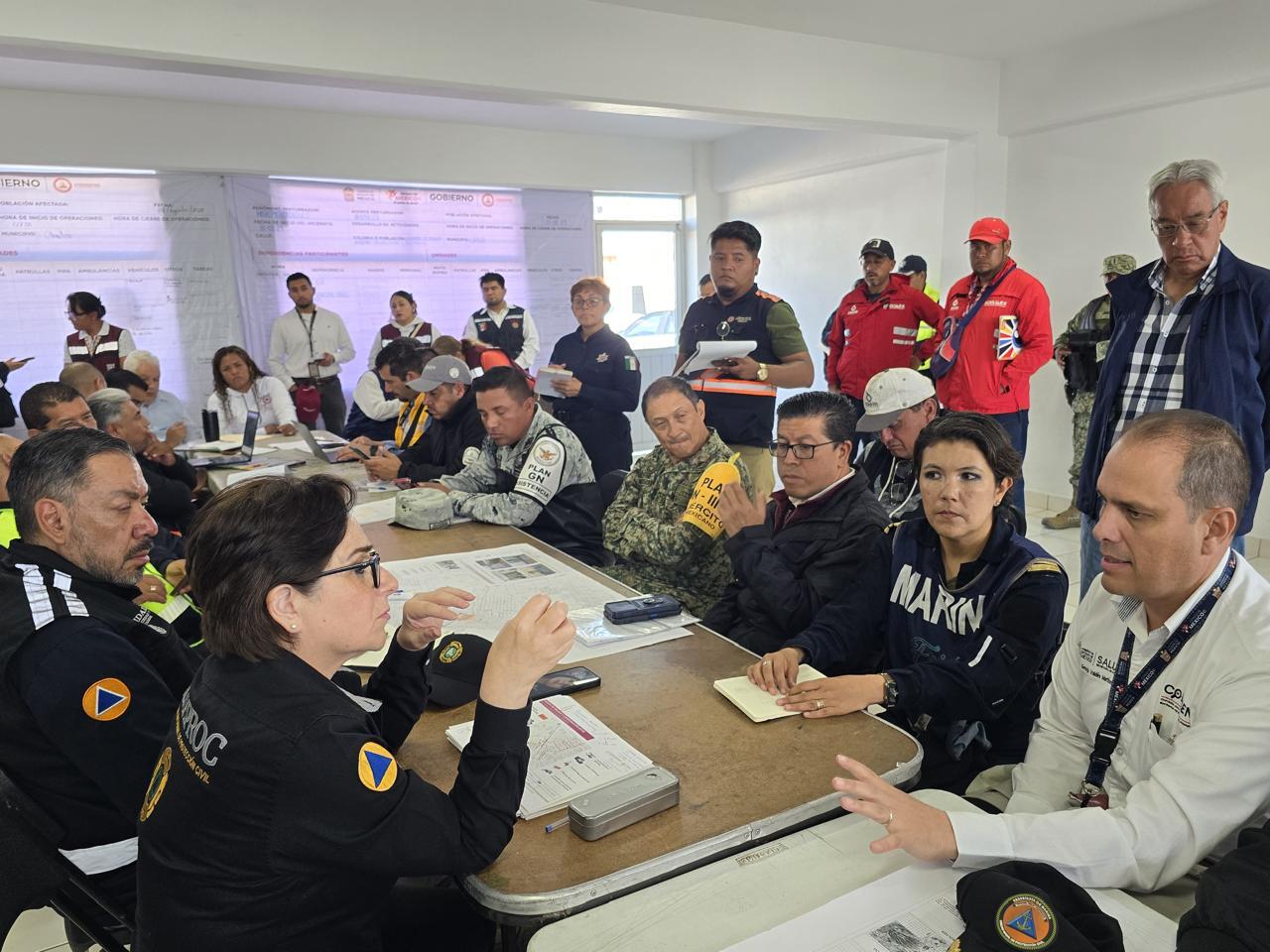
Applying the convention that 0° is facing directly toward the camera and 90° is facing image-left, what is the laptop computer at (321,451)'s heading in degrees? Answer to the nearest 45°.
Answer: approximately 270°

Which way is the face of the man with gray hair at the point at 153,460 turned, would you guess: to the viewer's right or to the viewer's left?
to the viewer's right

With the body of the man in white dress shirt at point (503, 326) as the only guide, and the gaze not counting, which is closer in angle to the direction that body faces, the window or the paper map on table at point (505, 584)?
the paper map on table

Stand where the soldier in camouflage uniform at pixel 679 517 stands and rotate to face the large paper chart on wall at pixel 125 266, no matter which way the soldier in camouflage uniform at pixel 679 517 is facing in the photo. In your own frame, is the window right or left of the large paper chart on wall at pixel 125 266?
right

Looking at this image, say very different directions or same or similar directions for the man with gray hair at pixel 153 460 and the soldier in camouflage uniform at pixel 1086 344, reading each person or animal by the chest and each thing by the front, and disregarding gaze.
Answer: very different directions

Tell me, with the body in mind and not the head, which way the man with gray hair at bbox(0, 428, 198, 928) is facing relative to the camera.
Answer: to the viewer's right

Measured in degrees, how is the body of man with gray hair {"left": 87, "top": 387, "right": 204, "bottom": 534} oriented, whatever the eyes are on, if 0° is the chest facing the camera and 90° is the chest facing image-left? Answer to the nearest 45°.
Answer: approximately 270°

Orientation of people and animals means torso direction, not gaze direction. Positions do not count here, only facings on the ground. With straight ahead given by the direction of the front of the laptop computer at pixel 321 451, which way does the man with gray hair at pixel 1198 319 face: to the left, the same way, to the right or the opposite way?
the opposite way

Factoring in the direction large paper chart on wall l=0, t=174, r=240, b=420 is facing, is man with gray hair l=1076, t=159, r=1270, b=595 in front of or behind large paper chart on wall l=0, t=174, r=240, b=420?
in front

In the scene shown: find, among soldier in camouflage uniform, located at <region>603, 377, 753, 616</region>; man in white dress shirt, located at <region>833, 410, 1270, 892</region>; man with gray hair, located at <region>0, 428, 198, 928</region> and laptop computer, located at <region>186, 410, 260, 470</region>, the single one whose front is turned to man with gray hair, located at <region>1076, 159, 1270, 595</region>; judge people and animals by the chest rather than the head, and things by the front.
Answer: man with gray hair, located at <region>0, 428, 198, 928</region>

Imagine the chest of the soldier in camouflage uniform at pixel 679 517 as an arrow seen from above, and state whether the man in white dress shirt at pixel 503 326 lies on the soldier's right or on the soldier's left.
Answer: on the soldier's right

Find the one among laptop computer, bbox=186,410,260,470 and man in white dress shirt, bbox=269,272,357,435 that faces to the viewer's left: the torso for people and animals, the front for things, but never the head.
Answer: the laptop computer

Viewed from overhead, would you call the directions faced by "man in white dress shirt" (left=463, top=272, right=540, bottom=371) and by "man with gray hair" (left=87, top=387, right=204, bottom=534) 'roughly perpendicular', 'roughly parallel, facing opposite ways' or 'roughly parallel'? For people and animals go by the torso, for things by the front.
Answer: roughly perpendicular

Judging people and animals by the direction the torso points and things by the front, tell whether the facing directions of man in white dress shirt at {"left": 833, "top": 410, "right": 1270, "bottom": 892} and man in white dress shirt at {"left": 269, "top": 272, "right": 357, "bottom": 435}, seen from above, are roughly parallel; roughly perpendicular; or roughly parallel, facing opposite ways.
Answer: roughly perpendicular
